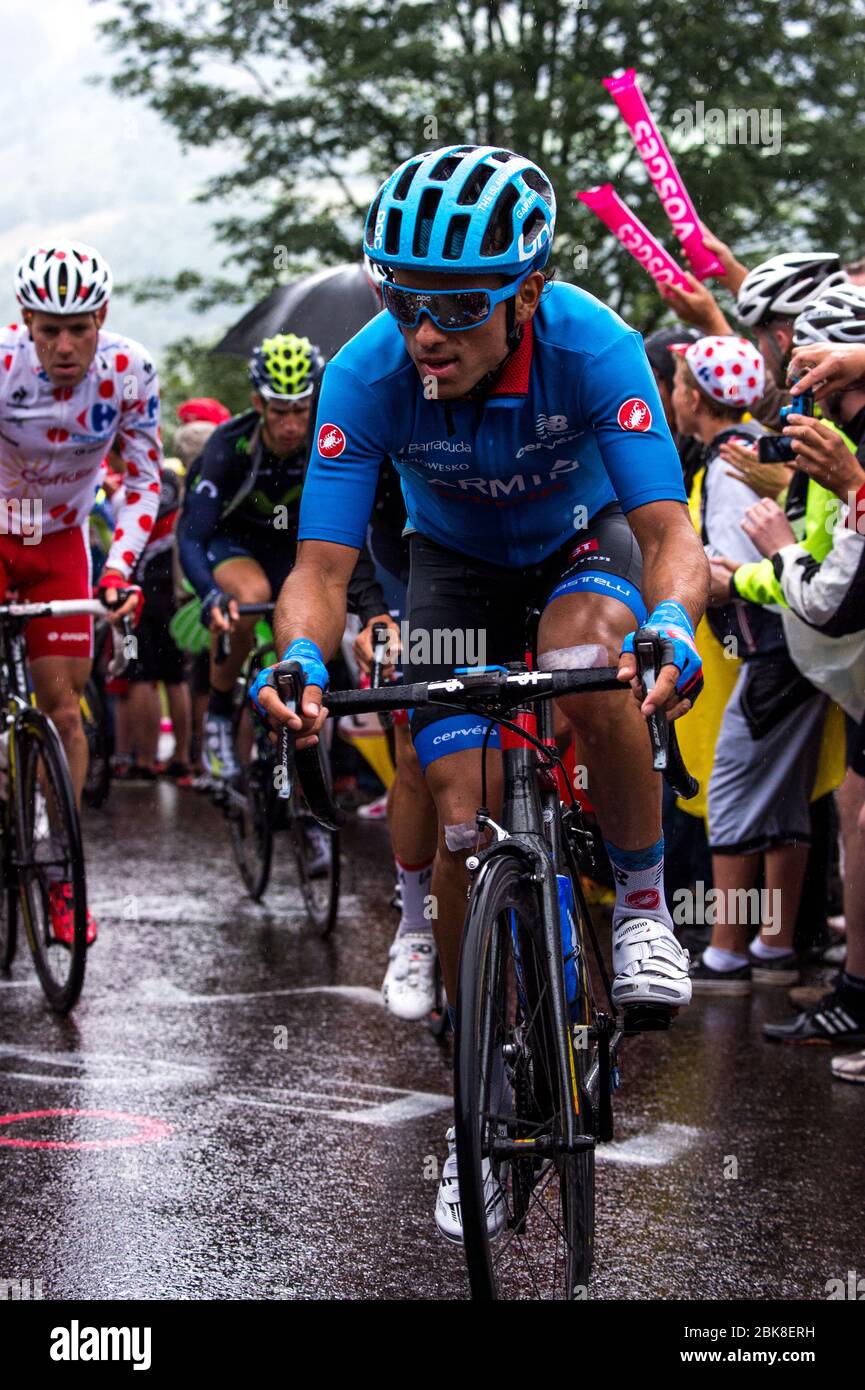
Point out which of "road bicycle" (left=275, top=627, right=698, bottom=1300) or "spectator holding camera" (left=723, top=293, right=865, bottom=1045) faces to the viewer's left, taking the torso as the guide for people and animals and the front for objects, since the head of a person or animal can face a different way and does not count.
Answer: the spectator holding camera

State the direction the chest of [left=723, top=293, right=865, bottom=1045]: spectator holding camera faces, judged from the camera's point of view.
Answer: to the viewer's left

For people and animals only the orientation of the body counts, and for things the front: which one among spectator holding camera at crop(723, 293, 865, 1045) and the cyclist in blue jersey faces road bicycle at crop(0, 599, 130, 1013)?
the spectator holding camera

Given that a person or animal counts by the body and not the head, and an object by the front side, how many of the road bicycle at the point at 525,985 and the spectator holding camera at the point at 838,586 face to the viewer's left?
1

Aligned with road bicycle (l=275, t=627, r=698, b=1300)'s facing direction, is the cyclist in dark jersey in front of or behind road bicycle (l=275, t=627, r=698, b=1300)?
behind

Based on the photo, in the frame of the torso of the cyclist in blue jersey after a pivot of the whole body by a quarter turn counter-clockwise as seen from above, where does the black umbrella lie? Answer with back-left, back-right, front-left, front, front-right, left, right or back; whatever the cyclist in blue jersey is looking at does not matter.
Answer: left

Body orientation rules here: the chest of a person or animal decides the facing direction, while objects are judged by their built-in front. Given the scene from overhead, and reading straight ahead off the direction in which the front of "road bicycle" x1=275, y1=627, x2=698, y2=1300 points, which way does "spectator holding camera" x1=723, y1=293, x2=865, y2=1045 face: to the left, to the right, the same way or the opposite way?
to the right

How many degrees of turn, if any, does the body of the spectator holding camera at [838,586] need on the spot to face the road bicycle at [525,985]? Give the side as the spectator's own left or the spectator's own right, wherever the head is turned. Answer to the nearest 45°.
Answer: approximately 90° to the spectator's own left

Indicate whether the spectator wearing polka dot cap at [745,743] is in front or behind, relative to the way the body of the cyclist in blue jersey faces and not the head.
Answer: behind

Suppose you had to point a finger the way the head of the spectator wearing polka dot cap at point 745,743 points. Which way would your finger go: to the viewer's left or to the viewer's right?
to the viewer's left

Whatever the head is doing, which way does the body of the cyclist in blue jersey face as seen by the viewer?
toward the camera

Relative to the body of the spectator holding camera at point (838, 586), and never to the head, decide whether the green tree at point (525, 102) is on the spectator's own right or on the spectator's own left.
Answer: on the spectator's own right

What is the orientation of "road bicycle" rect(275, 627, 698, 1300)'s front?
toward the camera

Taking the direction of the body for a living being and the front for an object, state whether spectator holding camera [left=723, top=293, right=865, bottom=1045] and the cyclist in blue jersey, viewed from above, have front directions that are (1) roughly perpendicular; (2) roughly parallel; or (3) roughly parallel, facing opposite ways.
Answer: roughly perpendicular

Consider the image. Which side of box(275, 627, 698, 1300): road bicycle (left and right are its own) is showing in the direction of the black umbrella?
back

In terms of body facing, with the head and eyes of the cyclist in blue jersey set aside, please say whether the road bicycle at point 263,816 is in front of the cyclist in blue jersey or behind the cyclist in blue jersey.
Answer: behind
